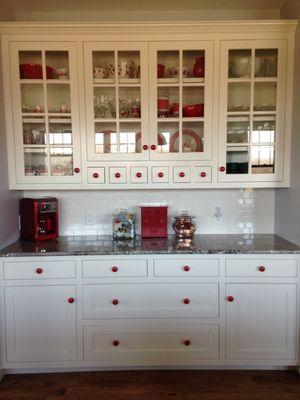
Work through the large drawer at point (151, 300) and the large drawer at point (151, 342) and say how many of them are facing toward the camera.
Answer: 2

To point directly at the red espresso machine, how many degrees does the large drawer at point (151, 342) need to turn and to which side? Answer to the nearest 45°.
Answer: approximately 90° to its right

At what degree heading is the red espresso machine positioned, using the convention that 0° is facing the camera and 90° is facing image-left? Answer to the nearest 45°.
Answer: approximately 315°

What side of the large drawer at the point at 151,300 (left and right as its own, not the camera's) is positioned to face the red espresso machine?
right

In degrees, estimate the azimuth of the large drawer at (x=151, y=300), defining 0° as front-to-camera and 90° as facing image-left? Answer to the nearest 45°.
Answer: approximately 0°
